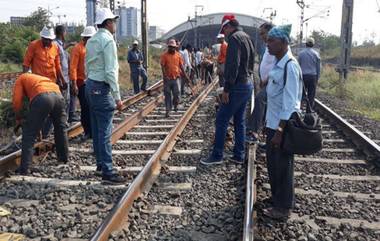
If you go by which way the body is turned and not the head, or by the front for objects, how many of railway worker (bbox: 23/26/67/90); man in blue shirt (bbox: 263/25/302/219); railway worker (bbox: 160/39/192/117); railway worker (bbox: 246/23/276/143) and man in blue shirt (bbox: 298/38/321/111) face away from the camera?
1

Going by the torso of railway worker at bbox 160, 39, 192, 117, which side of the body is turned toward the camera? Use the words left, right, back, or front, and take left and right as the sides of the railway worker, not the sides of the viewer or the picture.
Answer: front

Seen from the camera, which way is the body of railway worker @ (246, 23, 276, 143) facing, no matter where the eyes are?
to the viewer's left

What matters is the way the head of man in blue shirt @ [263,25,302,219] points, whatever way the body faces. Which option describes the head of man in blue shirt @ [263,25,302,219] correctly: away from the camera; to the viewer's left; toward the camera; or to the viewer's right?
to the viewer's left

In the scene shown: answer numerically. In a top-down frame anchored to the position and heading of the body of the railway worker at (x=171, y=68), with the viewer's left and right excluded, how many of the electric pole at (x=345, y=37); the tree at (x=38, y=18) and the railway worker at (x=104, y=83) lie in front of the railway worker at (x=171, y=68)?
1

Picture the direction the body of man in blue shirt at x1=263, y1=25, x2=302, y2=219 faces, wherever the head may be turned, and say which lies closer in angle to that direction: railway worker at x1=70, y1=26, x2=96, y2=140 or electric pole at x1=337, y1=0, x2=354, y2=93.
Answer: the railway worker

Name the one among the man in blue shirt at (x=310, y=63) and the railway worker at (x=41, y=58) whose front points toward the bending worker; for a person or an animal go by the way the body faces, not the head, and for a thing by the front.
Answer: the railway worker

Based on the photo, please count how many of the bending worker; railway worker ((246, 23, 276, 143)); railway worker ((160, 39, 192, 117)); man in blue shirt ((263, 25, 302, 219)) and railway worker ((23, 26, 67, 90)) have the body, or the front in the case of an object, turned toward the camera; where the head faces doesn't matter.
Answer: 2

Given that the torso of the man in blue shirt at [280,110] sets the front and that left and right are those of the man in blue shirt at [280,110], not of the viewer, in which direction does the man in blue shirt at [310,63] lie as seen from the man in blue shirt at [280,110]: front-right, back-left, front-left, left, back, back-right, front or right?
right

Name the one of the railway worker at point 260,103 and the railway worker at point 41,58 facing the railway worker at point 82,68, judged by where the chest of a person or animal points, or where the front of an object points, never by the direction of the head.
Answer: the railway worker at point 260,103

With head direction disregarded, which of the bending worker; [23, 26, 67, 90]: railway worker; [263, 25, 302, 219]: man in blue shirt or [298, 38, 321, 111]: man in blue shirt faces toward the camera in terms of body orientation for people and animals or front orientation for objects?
the railway worker
